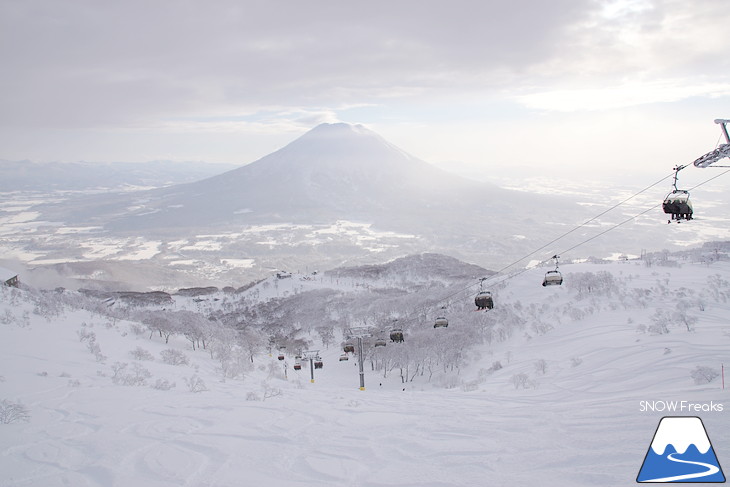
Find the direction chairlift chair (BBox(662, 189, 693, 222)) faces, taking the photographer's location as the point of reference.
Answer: facing the viewer and to the right of the viewer
